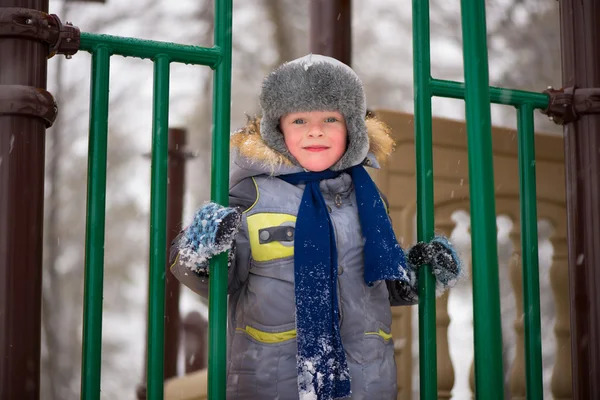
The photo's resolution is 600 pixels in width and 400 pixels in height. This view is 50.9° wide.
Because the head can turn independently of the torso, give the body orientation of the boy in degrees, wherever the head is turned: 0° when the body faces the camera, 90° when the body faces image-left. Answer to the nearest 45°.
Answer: approximately 0°

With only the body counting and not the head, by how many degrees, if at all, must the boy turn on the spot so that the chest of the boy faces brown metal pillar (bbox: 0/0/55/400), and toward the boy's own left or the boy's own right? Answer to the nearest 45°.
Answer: approximately 45° to the boy's own right

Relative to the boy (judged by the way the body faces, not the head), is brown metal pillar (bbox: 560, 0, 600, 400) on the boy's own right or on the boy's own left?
on the boy's own left

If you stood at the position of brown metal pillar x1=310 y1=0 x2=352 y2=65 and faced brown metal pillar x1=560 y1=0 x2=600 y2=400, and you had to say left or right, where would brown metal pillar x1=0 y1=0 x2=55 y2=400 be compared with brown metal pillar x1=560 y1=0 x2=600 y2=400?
right

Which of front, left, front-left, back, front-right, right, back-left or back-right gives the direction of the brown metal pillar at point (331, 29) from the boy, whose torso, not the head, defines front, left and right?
back
